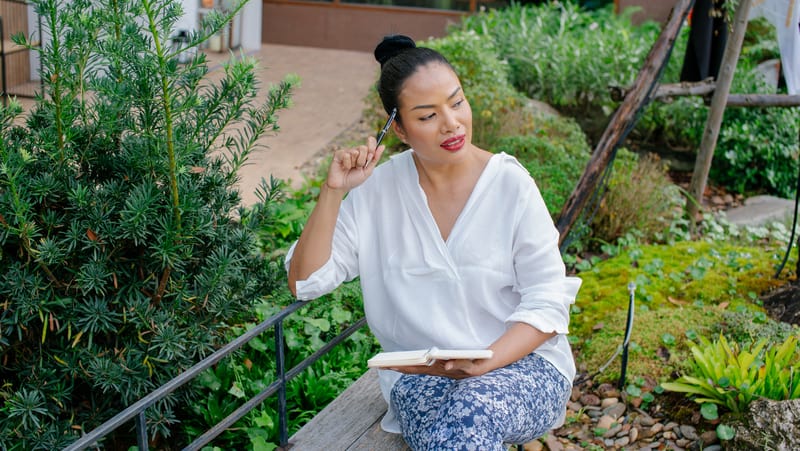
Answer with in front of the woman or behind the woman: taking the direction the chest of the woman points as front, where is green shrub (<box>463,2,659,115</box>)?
behind

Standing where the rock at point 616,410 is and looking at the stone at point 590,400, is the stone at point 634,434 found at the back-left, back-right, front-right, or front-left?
back-left

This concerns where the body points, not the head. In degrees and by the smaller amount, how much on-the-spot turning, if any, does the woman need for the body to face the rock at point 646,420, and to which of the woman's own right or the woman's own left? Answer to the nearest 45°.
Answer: approximately 135° to the woman's own left

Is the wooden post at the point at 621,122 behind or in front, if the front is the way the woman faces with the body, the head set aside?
behind

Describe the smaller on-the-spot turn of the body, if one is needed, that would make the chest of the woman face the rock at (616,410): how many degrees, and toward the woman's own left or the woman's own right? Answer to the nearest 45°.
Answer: approximately 135° to the woman's own left

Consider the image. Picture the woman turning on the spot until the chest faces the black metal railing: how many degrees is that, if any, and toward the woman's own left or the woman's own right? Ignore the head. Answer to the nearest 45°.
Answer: approximately 45° to the woman's own right

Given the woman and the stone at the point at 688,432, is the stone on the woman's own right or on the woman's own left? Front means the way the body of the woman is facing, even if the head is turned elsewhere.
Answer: on the woman's own left

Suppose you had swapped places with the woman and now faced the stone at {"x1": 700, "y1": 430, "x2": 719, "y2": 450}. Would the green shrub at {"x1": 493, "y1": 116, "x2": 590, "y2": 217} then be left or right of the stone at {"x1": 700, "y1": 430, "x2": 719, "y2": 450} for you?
left

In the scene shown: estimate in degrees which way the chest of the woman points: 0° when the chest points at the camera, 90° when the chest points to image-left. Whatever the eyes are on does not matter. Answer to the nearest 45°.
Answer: approximately 0°

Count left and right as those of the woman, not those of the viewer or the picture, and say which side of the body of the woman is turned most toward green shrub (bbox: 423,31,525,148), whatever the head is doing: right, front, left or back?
back

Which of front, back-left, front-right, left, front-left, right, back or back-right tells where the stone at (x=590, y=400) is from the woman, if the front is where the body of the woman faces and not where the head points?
back-left

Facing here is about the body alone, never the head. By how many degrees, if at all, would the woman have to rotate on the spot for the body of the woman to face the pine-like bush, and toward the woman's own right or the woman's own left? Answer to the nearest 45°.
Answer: approximately 90° to the woman's own right

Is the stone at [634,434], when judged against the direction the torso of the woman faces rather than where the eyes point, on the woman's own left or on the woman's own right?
on the woman's own left
